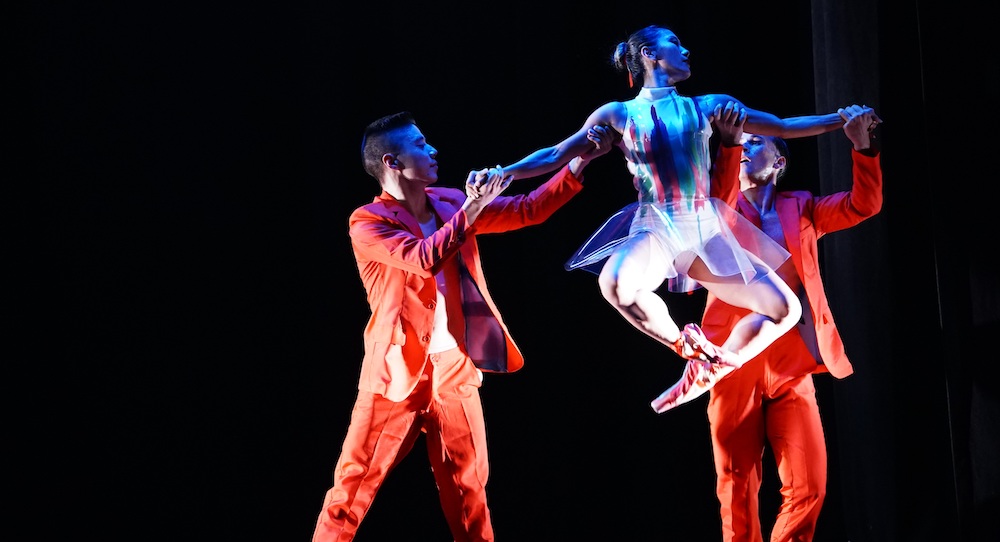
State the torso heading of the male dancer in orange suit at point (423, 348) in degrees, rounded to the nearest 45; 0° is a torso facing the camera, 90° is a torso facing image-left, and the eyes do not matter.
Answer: approximately 315°

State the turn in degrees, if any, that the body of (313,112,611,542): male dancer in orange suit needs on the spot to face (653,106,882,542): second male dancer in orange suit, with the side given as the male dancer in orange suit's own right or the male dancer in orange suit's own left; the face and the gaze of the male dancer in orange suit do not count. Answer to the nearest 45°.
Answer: approximately 45° to the male dancer in orange suit's own left

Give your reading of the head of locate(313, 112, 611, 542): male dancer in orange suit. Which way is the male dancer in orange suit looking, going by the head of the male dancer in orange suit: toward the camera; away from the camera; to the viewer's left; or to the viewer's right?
to the viewer's right
